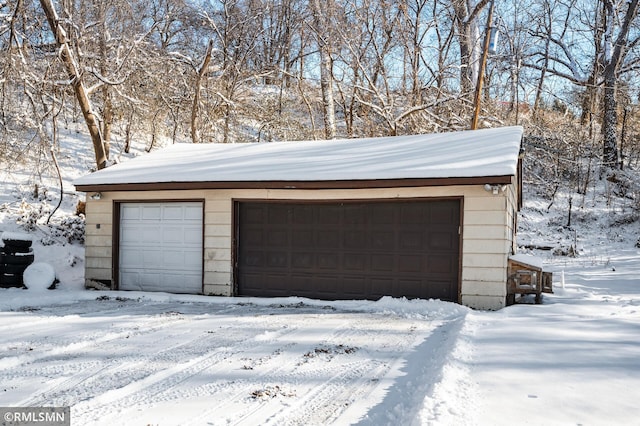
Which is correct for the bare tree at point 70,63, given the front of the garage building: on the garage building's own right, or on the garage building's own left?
on the garage building's own right

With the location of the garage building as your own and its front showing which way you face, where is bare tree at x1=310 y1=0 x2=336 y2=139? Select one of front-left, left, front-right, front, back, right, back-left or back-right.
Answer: back

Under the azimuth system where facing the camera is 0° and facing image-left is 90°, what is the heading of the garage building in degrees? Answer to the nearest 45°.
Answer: approximately 0°

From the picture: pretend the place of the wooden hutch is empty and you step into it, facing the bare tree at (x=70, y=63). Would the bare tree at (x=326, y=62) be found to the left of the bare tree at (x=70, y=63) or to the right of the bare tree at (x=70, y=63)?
right

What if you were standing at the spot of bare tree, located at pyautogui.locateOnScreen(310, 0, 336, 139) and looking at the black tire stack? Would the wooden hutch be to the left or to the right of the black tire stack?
left

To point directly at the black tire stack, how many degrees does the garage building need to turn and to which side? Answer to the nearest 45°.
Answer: approximately 90° to its right

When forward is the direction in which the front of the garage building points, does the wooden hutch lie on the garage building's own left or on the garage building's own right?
on the garage building's own left
